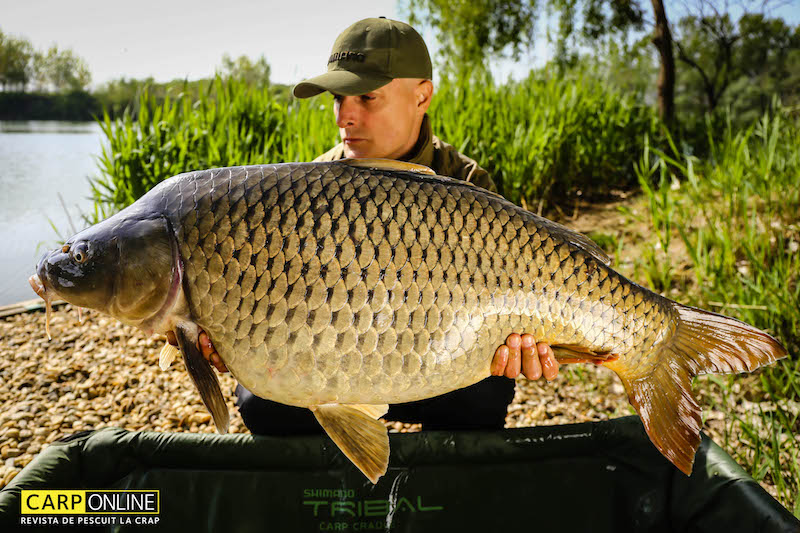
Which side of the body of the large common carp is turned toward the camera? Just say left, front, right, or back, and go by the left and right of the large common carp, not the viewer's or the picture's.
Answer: left

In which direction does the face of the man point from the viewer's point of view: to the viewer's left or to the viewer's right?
to the viewer's left

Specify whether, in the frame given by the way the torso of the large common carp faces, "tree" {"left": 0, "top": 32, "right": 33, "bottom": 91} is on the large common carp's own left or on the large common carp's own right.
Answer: on the large common carp's own right

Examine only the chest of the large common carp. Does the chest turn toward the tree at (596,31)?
no

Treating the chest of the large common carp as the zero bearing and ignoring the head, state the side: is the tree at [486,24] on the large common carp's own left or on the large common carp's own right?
on the large common carp's own right

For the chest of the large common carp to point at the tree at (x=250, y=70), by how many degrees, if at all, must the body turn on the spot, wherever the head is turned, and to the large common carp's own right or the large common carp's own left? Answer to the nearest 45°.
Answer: approximately 90° to the large common carp's own right

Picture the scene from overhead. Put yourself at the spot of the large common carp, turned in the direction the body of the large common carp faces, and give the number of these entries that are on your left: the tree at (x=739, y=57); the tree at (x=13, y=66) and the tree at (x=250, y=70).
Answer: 0

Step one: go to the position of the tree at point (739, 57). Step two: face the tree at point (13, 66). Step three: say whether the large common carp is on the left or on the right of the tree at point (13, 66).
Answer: left

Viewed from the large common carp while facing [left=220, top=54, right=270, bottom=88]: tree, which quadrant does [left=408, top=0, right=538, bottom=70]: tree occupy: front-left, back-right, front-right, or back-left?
front-right

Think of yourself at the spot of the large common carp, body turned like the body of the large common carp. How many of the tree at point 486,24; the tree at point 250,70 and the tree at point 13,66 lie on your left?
0
